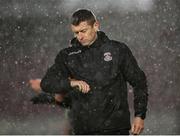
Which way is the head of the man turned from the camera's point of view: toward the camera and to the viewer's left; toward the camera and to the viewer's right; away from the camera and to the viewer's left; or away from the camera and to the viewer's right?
toward the camera and to the viewer's left

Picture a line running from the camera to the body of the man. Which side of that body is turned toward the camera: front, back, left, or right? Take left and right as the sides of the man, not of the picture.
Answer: front
